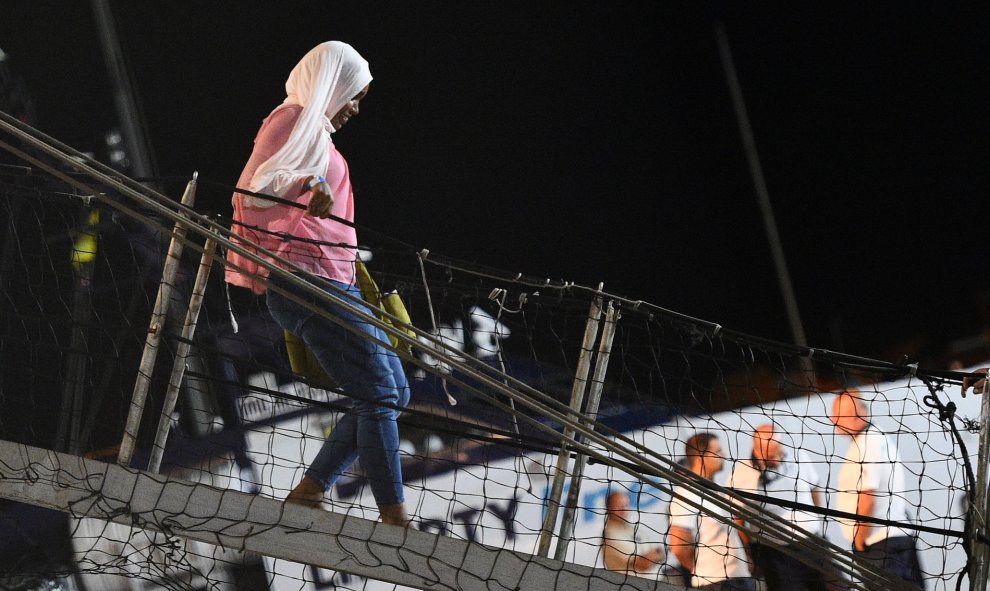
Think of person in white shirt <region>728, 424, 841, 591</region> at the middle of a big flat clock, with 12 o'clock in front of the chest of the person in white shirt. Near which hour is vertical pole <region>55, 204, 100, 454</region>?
The vertical pole is roughly at 1 o'clock from the person in white shirt.

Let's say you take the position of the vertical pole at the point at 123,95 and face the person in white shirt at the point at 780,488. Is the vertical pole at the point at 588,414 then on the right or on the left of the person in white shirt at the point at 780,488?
right

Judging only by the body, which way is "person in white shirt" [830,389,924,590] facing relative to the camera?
to the viewer's left

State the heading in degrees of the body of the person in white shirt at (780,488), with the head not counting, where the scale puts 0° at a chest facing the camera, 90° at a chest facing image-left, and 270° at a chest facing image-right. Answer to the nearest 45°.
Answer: approximately 45°

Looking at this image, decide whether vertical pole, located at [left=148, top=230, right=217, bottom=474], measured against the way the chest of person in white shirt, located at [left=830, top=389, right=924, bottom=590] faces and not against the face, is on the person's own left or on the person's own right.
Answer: on the person's own left

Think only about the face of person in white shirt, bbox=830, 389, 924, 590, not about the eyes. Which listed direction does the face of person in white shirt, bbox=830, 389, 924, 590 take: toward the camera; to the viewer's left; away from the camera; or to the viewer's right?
to the viewer's left
